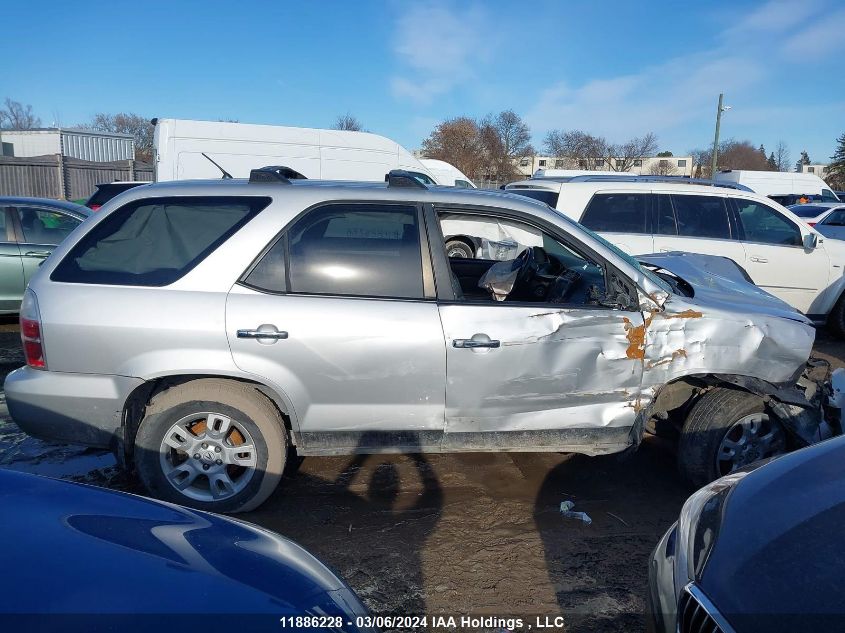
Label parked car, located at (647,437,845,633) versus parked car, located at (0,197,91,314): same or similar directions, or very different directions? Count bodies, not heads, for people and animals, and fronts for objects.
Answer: very different directions

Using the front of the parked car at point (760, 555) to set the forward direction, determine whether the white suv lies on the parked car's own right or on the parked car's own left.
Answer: on the parked car's own right

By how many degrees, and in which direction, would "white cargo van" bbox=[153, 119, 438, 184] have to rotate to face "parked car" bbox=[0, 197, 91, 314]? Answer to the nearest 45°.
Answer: approximately 135° to its right

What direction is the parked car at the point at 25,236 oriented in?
to the viewer's right

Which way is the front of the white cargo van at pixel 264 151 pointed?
to the viewer's right

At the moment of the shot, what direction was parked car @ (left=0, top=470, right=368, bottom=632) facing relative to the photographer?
facing to the right of the viewer

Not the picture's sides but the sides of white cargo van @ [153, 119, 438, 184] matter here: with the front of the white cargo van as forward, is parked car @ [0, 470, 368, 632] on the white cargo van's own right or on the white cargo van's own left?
on the white cargo van's own right

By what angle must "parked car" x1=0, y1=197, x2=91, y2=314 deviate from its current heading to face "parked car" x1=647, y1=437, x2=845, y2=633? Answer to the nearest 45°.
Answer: approximately 90° to its right

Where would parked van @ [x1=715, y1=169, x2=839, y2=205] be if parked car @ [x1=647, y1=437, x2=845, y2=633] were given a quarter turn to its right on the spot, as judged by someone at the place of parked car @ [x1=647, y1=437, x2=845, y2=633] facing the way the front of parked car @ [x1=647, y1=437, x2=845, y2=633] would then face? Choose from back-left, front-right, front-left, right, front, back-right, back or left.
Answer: front-right

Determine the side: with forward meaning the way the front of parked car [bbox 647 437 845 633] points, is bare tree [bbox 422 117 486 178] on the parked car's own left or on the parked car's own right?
on the parked car's own right

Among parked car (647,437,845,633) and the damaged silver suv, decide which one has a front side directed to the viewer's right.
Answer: the damaged silver suv

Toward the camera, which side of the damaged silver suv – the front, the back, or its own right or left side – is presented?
right
